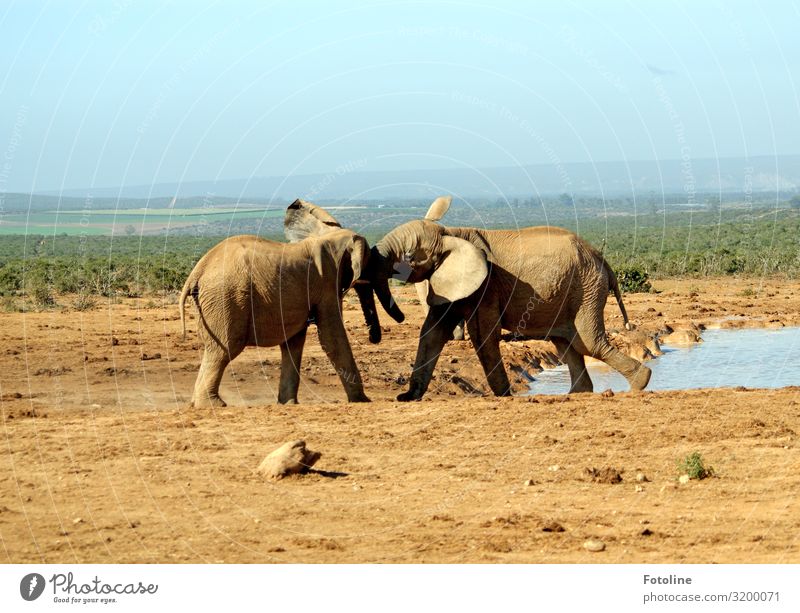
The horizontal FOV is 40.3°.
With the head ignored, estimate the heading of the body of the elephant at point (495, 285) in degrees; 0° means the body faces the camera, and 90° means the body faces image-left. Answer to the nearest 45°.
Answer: approximately 90°

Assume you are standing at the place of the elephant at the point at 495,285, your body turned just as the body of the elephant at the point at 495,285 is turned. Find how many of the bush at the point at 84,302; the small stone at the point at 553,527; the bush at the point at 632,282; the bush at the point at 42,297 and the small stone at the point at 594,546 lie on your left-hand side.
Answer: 2

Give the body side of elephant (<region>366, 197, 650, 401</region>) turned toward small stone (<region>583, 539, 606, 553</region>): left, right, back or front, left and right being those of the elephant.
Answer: left

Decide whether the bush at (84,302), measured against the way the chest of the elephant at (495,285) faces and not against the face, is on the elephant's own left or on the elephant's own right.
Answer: on the elephant's own right

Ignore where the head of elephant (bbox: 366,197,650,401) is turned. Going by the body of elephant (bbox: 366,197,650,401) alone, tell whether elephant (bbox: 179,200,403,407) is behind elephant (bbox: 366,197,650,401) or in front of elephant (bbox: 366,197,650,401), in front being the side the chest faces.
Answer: in front

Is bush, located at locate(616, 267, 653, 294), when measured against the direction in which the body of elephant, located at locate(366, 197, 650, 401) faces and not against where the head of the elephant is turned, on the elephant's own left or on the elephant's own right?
on the elephant's own right

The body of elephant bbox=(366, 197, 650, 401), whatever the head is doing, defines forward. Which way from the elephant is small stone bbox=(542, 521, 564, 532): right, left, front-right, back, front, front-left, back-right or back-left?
left

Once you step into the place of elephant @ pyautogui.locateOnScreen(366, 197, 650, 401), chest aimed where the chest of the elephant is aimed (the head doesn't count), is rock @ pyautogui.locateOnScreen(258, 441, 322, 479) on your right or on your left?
on your left

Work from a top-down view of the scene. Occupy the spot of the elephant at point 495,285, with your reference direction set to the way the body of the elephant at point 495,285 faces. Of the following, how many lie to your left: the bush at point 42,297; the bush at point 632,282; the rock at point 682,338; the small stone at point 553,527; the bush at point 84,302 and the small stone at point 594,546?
2

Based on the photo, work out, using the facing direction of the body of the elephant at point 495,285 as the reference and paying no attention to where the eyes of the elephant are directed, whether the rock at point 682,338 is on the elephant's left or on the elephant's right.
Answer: on the elephant's right
